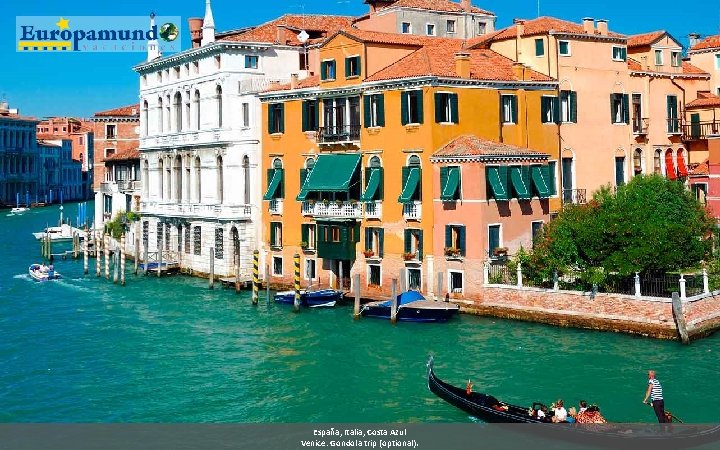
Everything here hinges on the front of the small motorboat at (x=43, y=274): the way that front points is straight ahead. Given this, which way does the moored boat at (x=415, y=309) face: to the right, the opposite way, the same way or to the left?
the opposite way

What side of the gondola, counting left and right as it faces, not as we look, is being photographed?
left

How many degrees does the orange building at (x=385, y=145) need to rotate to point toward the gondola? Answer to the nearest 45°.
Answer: approximately 45° to its left
